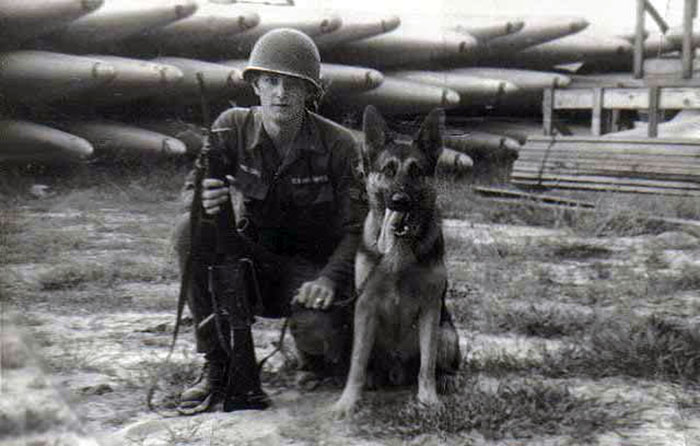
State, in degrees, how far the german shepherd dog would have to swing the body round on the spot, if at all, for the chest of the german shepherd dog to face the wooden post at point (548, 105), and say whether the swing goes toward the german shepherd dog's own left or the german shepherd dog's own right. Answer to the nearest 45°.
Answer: approximately 180°

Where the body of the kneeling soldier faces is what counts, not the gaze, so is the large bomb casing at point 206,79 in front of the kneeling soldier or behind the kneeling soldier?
behind

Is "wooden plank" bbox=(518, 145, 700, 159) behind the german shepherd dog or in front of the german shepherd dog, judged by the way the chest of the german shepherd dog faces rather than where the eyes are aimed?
behind

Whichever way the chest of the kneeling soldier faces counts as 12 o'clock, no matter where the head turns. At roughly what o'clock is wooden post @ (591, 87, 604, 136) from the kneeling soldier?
The wooden post is roughly at 7 o'clock from the kneeling soldier.

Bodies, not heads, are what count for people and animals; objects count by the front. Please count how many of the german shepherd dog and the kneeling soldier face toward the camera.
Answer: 2

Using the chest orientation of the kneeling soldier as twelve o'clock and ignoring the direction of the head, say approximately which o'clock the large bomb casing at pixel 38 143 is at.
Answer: The large bomb casing is roughly at 5 o'clock from the kneeling soldier.

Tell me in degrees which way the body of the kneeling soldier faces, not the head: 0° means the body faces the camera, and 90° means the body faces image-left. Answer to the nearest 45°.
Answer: approximately 0°

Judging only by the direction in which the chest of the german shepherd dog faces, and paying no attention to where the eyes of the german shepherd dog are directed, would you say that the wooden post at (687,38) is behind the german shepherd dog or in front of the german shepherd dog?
behind

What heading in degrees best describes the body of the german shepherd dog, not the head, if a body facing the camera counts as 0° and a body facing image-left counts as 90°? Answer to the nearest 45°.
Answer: approximately 0°
